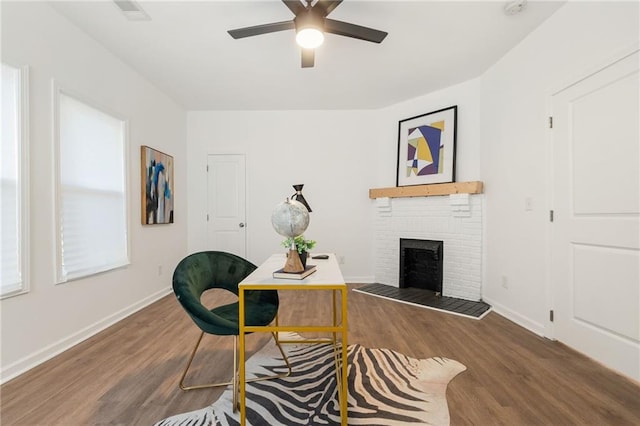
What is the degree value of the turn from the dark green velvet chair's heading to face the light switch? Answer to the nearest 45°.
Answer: approximately 45° to its left

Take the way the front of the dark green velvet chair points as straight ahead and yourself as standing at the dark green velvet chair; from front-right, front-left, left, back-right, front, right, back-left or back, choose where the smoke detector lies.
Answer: front-left

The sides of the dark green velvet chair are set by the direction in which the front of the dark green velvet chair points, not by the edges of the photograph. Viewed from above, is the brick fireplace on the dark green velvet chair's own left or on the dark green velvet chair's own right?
on the dark green velvet chair's own left

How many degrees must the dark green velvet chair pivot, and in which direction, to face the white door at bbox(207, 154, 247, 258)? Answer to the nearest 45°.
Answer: approximately 135° to its left

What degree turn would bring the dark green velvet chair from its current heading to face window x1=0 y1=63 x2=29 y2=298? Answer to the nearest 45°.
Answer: approximately 180°

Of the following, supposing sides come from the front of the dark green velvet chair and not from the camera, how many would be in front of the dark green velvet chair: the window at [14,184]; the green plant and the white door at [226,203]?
1

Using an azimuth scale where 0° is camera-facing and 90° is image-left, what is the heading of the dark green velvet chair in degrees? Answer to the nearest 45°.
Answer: approximately 315°

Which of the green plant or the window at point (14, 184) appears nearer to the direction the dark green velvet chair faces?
the green plant
